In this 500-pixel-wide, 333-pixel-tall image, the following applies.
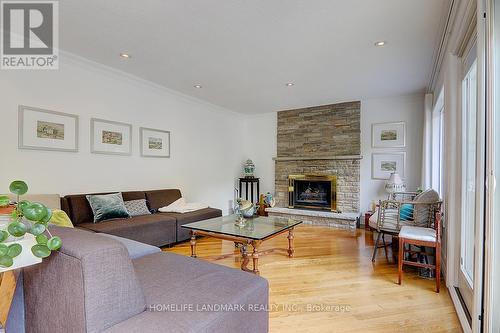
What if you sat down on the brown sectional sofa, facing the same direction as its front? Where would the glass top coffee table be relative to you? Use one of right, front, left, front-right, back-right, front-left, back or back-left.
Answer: front

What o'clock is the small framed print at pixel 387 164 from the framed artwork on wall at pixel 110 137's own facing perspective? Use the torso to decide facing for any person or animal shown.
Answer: The small framed print is roughly at 11 o'clock from the framed artwork on wall.

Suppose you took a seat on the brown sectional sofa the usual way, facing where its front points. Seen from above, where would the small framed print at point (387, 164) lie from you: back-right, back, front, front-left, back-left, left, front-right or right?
front-left

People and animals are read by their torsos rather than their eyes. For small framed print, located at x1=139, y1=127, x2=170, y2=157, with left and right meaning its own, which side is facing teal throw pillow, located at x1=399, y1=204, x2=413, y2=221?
front

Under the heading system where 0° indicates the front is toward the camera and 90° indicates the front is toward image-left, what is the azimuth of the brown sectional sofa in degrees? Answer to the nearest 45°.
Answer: approximately 315°

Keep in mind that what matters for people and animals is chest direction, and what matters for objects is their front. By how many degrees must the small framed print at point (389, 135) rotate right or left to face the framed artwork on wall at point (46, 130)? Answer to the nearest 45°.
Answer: approximately 45° to its right

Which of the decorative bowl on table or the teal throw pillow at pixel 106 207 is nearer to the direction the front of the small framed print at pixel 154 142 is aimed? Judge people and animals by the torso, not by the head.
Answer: the decorative bowl on table

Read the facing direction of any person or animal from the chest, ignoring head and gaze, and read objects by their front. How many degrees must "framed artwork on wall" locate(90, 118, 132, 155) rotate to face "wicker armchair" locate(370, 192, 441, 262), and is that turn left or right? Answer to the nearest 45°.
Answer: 0° — it already faces it

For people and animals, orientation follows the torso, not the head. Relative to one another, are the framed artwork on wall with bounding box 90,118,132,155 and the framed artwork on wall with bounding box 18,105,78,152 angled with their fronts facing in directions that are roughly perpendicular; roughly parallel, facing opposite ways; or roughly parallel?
roughly parallel

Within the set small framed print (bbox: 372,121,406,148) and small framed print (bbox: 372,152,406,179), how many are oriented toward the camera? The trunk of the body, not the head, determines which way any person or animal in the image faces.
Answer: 2

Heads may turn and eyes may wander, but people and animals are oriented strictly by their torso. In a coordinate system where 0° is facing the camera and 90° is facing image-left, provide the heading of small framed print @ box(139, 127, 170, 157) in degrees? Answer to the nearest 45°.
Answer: approximately 315°

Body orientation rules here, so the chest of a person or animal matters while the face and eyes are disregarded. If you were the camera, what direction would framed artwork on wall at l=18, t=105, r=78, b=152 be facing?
facing the viewer and to the right of the viewer

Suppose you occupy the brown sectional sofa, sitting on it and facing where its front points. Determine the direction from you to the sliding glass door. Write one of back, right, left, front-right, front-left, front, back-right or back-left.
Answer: front

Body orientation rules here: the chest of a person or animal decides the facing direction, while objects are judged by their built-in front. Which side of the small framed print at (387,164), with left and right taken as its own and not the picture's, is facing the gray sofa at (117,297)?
front

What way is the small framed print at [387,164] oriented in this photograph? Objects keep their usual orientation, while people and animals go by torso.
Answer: toward the camera

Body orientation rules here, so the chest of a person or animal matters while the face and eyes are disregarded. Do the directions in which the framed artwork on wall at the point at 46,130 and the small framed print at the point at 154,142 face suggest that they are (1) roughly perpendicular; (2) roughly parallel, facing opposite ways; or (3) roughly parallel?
roughly parallel

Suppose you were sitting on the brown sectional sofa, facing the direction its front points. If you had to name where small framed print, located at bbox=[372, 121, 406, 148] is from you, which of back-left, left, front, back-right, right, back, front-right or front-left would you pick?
front-left
